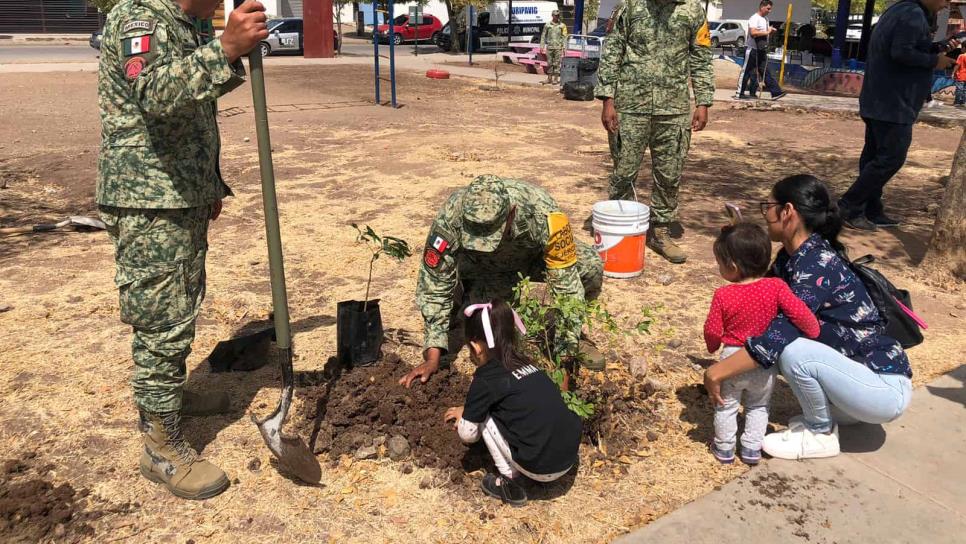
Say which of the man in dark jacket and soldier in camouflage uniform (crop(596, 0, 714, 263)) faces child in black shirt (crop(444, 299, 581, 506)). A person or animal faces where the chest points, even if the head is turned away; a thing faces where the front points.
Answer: the soldier in camouflage uniform

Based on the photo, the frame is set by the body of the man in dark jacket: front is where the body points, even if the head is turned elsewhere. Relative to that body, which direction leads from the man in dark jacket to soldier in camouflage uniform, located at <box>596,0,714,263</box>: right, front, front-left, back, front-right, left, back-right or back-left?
back-right

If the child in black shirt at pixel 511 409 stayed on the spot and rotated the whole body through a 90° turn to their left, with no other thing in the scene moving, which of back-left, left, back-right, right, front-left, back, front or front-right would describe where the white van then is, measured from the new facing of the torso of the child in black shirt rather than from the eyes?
back-right

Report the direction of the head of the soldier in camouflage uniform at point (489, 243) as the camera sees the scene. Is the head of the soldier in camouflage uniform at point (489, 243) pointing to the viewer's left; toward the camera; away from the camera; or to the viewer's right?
toward the camera

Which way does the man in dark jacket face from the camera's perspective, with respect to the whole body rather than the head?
to the viewer's right

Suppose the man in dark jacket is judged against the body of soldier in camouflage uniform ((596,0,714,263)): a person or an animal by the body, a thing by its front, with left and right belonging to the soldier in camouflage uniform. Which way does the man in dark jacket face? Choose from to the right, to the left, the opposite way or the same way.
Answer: to the left

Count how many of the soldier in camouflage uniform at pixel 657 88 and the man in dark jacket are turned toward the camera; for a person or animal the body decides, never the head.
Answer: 1

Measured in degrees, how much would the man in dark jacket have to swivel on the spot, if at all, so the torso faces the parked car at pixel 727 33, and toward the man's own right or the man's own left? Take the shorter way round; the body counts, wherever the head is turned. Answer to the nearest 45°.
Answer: approximately 90° to the man's own left

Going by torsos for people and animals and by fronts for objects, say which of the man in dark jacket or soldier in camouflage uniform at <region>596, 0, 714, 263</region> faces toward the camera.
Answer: the soldier in camouflage uniform

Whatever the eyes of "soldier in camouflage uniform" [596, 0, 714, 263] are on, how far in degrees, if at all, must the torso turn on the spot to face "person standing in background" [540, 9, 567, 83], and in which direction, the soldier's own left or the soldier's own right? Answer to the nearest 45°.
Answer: approximately 180°

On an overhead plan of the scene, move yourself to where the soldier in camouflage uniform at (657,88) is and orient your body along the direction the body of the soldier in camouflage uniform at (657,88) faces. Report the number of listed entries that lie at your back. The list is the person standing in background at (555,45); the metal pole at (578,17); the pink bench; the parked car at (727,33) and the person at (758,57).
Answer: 5

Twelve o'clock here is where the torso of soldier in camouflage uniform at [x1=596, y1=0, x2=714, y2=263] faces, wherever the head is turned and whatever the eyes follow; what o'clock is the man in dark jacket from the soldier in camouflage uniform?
The man in dark jacket is roughly at 8 o'clock from the soldier in camouflage uniform.

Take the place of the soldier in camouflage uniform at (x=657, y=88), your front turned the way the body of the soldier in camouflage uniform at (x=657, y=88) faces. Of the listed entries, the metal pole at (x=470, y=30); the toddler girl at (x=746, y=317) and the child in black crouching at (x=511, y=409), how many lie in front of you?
2

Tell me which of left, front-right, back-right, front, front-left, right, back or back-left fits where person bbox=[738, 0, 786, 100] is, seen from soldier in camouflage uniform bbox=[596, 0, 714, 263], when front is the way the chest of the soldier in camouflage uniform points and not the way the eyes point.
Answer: back

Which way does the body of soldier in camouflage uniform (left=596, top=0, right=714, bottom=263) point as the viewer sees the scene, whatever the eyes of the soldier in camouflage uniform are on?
toward the camera
